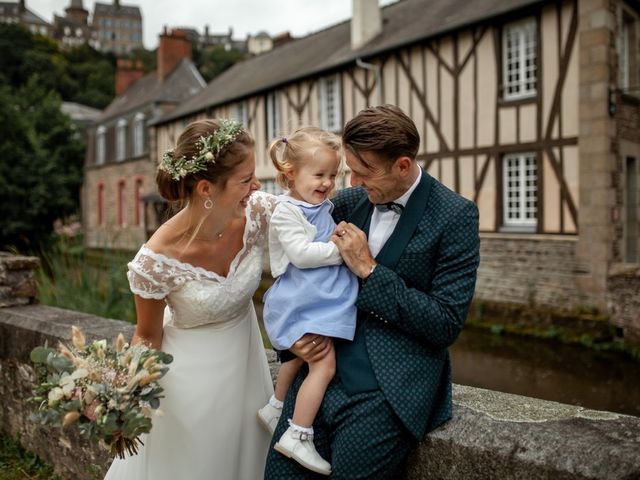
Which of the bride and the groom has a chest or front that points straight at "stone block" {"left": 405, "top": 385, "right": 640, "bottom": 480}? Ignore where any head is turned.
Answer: the bride

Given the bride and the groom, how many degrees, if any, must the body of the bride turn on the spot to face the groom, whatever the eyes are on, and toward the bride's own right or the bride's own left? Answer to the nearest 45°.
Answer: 0° — they already face them

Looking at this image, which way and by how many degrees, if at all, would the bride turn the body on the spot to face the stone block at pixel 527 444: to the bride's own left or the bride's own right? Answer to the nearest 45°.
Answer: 0° — they already face it

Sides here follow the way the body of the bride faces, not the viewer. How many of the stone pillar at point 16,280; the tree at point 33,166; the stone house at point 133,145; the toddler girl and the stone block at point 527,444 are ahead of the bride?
2

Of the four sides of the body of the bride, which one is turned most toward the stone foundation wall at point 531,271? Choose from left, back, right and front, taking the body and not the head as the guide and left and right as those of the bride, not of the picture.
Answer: left

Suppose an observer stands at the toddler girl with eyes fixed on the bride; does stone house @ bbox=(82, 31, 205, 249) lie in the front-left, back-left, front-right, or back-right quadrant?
front-right

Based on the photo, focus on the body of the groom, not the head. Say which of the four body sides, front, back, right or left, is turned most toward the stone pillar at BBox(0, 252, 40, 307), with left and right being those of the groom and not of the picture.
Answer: right

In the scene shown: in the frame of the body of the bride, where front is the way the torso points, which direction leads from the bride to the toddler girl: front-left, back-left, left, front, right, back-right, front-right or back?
front

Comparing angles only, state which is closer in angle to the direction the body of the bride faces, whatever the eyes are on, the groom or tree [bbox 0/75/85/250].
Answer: the groom

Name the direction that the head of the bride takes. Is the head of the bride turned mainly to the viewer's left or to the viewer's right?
to the viewer's right

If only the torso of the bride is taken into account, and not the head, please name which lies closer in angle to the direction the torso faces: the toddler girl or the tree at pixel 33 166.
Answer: the toddler girl

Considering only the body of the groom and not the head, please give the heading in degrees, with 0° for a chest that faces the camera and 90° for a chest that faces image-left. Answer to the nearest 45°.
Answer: approximately 45°

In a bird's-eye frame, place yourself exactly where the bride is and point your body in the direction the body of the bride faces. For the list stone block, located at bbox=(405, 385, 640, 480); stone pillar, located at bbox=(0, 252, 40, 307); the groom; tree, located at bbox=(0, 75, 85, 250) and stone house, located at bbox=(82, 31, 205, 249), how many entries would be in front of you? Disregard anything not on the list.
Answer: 2

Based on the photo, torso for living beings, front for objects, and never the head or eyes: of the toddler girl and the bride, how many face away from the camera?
0
